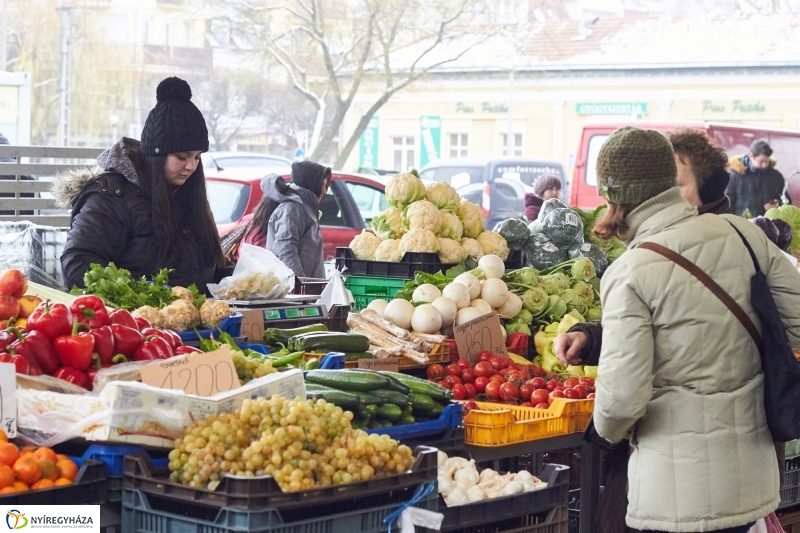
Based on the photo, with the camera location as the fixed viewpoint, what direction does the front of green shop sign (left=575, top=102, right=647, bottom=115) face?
facing the viewer

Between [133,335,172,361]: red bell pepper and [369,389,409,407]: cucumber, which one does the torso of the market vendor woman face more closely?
the cucumber

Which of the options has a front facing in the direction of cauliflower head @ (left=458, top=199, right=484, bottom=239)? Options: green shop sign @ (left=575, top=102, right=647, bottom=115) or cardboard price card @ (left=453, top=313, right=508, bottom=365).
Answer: the green shop sign

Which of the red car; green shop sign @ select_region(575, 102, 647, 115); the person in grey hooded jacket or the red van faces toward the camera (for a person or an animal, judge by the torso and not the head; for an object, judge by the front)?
the green shop sign

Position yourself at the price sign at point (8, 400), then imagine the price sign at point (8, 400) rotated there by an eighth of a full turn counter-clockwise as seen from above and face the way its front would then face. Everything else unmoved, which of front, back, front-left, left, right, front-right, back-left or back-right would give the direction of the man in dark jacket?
left

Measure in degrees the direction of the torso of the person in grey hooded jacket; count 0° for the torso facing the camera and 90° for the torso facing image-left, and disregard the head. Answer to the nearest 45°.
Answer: approximately 270°

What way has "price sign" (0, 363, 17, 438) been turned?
toward the camera

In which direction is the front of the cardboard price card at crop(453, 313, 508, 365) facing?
toward the camera

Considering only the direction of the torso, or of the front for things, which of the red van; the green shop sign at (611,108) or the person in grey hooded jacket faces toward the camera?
the green shop sign

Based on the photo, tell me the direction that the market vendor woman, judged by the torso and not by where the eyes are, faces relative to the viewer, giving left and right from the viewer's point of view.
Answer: facing the viewer and to the right of the viewer

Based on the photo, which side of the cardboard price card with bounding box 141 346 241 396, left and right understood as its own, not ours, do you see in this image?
front

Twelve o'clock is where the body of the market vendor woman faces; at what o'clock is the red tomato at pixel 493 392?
The red tomato is roughly at 11 o'clock from the market vendor woman.

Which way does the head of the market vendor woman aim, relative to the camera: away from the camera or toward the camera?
toward the camera
